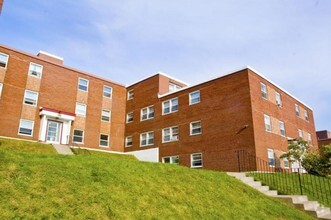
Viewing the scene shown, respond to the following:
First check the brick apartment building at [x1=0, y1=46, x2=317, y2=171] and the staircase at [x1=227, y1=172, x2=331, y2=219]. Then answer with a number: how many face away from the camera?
0

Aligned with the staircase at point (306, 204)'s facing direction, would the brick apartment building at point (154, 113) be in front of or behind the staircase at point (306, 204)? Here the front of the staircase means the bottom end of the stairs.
behind

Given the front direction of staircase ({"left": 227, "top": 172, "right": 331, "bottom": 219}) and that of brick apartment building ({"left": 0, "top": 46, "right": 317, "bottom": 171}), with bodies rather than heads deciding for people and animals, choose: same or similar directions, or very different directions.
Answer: same or similar directions

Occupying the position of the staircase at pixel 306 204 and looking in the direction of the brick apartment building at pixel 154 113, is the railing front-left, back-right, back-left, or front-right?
front-right

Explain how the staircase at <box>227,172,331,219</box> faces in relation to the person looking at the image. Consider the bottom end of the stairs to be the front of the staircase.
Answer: facing the viewer and to the right of the viewer

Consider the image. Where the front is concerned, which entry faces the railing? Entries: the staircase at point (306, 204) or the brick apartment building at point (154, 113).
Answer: the brick apartment building

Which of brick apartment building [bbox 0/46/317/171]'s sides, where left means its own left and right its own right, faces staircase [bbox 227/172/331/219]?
front
